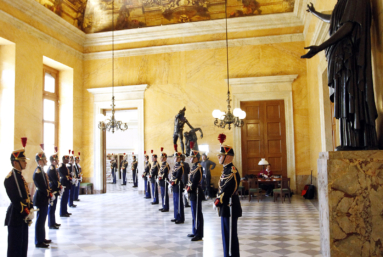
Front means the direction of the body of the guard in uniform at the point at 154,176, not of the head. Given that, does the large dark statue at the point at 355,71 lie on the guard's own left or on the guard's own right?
on the guard's own left

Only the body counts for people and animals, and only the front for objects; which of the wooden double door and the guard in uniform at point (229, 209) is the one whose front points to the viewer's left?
the guard in uniform

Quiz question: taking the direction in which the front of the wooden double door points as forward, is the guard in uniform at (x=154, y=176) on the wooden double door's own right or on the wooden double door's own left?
on the wooden double door's own right

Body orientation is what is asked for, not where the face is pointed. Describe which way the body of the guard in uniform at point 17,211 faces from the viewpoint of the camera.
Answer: to the viewer's right

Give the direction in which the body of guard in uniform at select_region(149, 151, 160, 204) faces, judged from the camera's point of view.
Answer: to the viewer's left

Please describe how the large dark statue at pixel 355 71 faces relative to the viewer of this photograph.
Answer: facing to the left of the viewer

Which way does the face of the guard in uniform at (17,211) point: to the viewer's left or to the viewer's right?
to the viewer's right

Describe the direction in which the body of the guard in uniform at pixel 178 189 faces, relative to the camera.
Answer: to the viewer's left

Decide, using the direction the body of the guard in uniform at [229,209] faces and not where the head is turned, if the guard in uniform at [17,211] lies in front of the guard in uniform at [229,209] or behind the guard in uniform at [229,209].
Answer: in front

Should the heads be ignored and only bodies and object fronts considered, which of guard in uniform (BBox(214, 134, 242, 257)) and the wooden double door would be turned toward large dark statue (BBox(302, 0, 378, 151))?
the wooden double door

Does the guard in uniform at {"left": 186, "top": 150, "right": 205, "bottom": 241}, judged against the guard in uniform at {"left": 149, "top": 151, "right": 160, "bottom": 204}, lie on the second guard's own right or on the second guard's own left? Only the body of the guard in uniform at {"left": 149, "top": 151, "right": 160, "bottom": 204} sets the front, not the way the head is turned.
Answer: on the second guard's own left

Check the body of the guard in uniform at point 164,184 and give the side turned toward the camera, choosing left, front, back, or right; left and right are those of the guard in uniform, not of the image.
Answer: left
